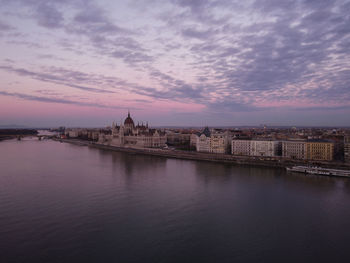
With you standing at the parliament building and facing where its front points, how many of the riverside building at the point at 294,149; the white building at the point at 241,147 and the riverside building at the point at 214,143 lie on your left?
3

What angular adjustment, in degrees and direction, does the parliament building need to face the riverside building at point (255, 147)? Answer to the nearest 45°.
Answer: approximately 90° to its left

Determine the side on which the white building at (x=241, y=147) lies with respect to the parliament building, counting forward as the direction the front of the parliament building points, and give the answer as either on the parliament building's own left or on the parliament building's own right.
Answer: on the parliament building's own left

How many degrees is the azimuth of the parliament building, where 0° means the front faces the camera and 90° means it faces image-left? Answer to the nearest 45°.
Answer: approximately 45°

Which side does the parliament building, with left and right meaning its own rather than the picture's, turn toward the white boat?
left

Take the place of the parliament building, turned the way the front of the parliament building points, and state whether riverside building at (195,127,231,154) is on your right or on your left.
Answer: on your left
